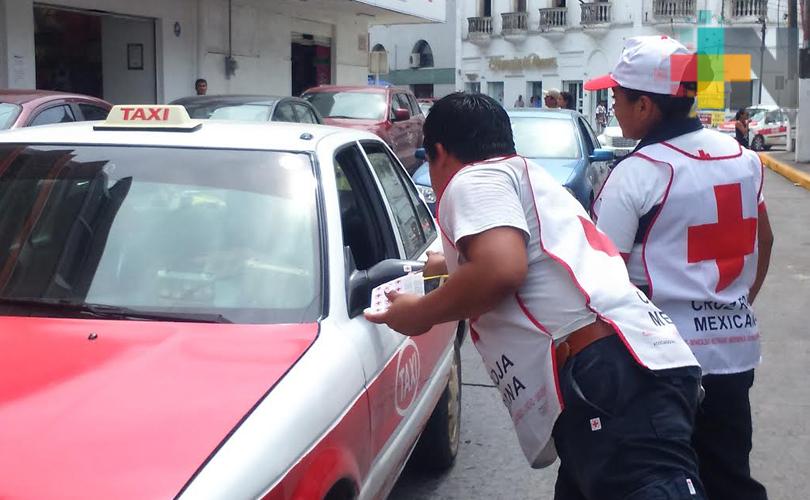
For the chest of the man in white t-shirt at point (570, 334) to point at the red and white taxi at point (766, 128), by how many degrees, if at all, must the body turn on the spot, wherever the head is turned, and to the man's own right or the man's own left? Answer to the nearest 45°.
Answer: approximately 90° to the man's own right

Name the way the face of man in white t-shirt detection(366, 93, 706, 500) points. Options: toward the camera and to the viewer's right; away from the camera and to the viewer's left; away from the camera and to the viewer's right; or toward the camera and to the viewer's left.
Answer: away from the camera and to the viewer's left

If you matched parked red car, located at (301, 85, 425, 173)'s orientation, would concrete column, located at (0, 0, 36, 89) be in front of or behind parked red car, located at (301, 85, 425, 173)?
in front

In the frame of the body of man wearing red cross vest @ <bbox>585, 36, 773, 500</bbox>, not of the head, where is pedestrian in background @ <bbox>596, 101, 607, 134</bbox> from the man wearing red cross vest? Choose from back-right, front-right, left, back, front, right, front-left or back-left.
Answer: front-right

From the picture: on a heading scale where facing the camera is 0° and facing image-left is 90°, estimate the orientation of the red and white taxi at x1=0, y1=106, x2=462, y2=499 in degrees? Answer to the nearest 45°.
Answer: approximately 45°

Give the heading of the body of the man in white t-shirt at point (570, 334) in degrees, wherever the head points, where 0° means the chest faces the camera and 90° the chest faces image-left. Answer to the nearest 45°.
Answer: approximately 90°

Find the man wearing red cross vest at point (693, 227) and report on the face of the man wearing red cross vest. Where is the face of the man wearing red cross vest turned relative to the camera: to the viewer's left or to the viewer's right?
to the viewer's left

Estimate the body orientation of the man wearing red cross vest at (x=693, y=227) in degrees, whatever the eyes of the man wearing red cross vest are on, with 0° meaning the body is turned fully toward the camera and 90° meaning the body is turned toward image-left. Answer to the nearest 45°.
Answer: approximately 135°

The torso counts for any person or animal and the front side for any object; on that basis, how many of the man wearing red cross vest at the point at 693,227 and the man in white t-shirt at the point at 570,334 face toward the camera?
0

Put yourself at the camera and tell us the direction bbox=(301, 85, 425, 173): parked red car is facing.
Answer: facing the viewer and to the left of the viewer

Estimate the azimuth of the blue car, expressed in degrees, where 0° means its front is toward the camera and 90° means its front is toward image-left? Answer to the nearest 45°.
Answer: approximately 45°

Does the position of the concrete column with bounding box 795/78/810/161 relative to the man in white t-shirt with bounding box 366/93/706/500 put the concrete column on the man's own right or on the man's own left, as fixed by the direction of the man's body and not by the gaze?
on the man's own right
